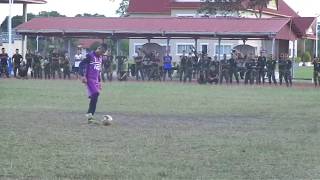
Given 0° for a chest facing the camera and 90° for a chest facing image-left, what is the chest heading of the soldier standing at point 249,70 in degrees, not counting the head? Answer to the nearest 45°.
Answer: approximately 0°

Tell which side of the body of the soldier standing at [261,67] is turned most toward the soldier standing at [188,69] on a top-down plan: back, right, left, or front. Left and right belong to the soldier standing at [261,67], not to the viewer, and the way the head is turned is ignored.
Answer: right

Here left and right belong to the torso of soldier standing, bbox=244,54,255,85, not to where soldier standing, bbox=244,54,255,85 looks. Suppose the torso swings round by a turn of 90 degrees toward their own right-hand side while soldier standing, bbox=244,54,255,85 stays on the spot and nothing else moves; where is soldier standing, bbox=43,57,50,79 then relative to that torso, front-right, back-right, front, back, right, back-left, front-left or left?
front

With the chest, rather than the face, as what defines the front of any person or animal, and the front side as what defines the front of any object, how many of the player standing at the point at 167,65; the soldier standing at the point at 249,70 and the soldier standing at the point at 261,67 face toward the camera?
3

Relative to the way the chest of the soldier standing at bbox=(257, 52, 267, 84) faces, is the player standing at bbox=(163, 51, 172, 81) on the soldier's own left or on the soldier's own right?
on the soldier's own right

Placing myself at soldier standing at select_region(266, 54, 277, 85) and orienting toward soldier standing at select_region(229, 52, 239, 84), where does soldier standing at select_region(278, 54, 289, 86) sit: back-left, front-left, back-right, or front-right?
back-left

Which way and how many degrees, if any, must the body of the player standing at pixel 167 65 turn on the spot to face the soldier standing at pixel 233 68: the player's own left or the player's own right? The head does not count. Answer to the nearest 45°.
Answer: approximately 45° to the player's own left

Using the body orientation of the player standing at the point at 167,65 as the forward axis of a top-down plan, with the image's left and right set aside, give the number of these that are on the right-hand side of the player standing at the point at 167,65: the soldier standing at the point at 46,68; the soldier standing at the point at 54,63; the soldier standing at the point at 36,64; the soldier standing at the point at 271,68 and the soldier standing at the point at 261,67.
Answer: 3

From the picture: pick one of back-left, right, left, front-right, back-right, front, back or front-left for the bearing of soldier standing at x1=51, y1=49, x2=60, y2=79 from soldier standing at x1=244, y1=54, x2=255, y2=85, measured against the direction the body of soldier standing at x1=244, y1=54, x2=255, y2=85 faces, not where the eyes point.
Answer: right

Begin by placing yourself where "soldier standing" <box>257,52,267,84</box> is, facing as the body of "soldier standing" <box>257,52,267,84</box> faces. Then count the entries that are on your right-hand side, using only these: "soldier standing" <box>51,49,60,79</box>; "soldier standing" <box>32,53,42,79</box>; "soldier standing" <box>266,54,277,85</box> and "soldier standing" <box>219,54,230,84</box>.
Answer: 3

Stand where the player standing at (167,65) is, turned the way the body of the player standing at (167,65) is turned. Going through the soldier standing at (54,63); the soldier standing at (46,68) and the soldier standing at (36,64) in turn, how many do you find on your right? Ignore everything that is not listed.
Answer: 3

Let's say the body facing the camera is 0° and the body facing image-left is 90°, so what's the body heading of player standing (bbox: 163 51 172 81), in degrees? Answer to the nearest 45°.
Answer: approximately 0°

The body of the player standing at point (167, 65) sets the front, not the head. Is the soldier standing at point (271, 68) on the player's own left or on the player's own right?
on the player's own left

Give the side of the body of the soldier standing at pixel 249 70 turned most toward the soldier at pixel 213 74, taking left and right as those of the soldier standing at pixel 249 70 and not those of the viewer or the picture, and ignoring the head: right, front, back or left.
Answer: right

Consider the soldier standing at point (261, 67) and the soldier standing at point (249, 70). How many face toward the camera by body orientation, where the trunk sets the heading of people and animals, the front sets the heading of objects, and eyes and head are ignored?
2
